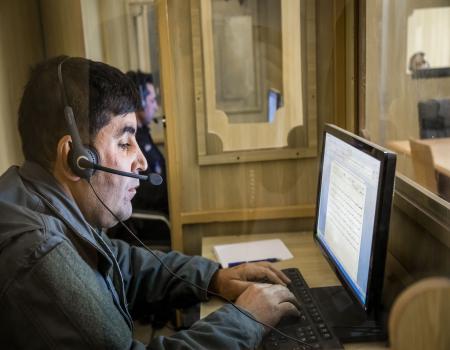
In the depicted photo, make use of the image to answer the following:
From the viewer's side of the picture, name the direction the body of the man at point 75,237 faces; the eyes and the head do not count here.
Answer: to the viewer's right

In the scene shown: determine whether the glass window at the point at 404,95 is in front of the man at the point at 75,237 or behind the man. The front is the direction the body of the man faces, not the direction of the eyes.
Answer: in front

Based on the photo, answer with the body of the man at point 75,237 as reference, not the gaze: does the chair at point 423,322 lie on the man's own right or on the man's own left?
on the man's own right

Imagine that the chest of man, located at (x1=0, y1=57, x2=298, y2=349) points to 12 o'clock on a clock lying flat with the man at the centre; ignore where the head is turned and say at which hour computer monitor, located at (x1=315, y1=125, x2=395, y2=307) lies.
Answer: The computer monitor is roughly at 12 o'clock from the man.

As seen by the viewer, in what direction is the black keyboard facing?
to the viewer's left

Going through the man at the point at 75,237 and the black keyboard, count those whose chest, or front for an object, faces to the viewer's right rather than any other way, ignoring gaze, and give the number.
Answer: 1

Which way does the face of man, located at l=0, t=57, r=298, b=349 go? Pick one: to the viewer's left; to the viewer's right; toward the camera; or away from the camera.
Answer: to the viewer's right

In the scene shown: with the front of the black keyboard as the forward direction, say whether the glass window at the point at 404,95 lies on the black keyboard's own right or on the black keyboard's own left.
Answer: on the black keyboard's own right

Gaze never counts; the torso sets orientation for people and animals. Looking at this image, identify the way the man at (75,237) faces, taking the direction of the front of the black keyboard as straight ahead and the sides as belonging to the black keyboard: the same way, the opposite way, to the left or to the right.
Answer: the opposite way

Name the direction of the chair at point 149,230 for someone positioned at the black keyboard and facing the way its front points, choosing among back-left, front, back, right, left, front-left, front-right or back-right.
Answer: front-right
